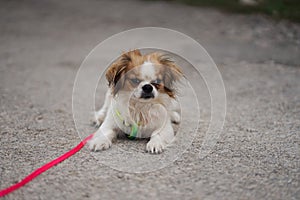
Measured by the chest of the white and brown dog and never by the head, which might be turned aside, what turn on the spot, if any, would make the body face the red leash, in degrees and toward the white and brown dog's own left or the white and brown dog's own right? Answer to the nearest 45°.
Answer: approximately 45° to the white and brown dog's own right

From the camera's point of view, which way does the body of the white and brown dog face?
toward the camera
